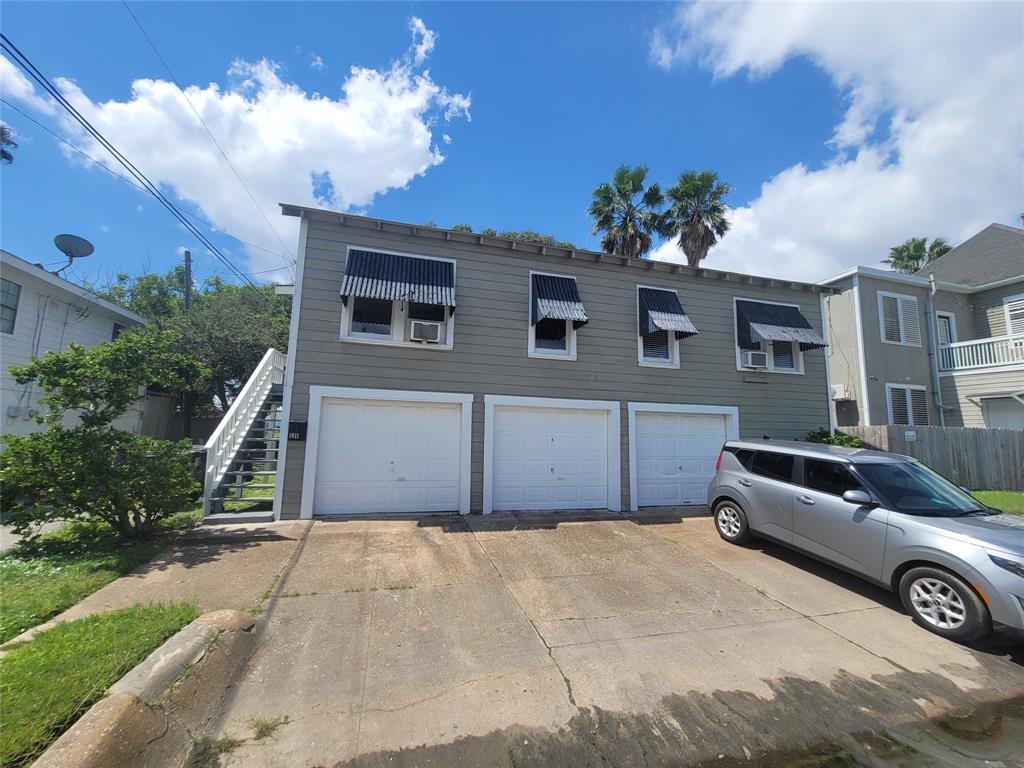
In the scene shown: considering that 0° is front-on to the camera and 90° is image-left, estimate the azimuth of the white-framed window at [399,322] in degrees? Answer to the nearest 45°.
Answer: approximately 0°

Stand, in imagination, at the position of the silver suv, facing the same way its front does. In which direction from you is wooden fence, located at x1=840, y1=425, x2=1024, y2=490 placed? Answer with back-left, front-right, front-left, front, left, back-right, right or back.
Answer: back-left

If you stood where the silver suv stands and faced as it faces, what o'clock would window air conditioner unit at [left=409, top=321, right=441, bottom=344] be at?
The window air conditioner unit is roughly at 4 o'clock from the silver suv.

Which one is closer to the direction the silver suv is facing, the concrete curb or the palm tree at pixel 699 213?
the concrete curb

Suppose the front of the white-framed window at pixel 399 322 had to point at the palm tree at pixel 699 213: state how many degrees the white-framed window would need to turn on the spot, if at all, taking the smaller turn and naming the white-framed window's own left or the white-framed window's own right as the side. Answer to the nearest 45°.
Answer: approximately 135° to the white-framed window's own left

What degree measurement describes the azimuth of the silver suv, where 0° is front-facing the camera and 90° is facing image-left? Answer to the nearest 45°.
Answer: approximately 315°

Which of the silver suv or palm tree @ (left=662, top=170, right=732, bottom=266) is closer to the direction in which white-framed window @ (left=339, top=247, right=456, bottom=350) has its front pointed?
the silver suv

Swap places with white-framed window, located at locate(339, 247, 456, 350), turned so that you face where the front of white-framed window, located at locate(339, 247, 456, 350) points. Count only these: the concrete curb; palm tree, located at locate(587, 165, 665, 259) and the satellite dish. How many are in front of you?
1

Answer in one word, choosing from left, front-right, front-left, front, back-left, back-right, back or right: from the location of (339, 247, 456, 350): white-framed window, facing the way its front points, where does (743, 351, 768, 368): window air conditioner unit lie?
left

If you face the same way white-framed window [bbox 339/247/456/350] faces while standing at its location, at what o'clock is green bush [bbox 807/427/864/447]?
The green bush is roughly at 9 o'clock from the white-framed window.

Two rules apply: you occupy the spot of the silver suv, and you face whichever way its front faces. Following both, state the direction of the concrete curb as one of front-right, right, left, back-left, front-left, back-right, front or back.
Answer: right

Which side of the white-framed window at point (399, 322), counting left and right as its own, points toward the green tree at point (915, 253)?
left

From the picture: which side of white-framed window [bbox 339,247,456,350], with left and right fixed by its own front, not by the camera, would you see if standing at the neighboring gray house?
left

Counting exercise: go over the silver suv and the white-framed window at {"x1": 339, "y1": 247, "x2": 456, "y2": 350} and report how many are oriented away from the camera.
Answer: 0

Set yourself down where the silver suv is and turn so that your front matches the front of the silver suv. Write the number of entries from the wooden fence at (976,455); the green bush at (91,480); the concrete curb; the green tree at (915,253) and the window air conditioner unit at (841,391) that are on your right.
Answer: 2

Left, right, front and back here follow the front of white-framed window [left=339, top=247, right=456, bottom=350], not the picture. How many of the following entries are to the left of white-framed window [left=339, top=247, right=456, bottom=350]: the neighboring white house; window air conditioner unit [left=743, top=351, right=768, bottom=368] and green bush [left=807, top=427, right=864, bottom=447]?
2

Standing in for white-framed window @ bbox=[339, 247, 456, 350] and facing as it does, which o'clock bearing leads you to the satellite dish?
The satellite dish is roughly at 4 o'clock from the white-framed window.

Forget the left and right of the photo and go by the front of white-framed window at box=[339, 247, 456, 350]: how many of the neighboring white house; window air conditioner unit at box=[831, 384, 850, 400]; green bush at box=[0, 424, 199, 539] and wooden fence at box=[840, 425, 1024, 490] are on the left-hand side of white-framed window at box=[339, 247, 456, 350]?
2
